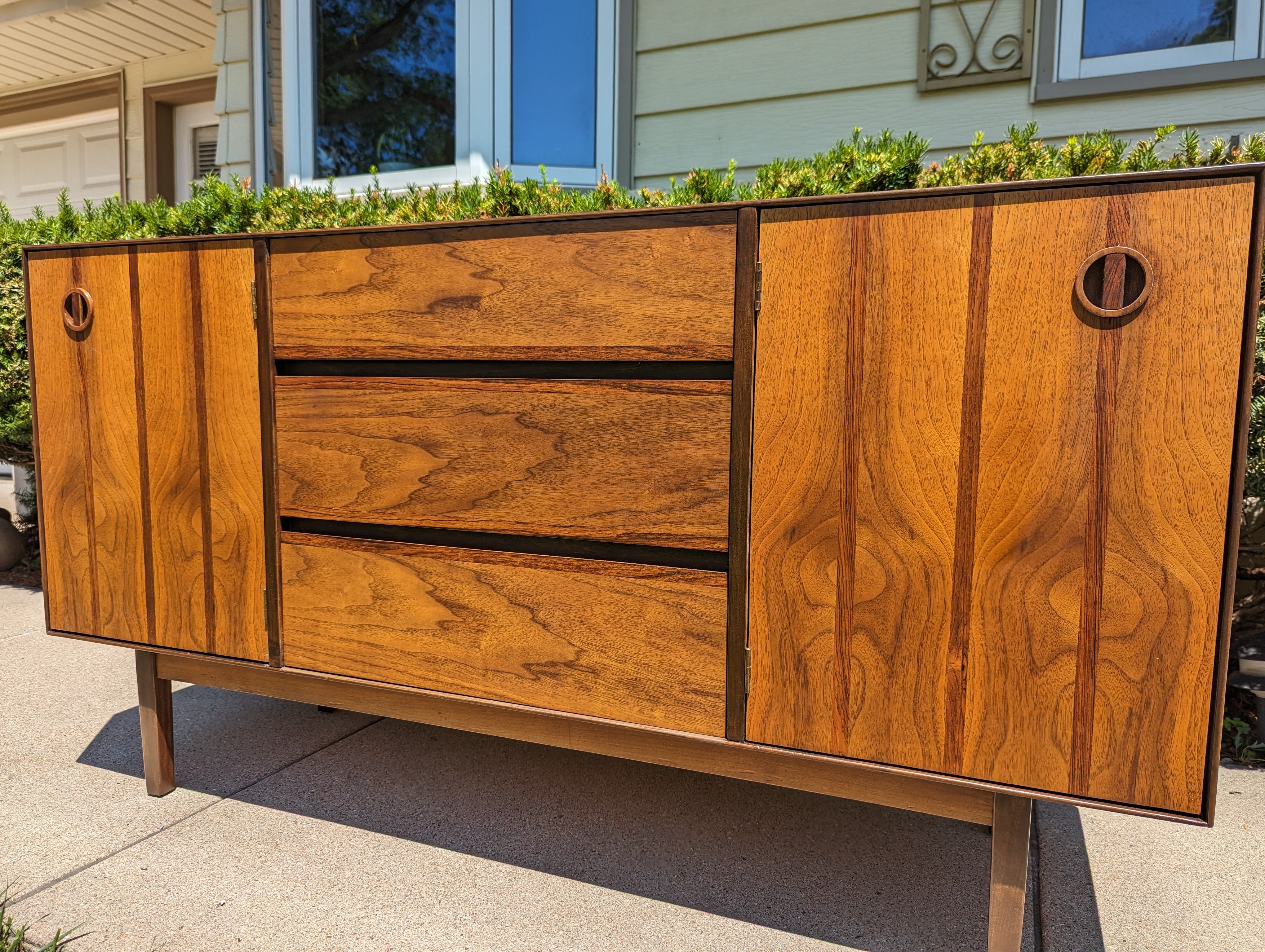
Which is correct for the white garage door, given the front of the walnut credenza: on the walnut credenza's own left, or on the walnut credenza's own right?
on the walnut credenza's own right

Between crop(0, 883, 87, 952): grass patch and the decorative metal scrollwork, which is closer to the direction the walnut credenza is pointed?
the grass patch

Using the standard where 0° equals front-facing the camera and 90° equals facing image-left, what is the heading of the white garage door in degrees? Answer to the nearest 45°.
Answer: approximately 45°

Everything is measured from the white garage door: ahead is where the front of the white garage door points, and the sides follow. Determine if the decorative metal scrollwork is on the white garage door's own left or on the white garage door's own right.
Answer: on the white garage door's own left

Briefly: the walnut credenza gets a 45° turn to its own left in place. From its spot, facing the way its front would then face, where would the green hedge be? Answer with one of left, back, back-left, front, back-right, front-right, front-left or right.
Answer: back

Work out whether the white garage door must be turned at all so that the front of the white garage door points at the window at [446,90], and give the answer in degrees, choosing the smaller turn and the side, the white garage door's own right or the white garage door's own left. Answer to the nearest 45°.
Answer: approximately 45° to the white garage door's own left

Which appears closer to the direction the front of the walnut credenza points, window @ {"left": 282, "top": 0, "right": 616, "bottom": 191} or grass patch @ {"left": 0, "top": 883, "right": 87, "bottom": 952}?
the grass patch

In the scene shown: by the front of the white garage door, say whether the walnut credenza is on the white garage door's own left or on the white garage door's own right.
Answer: on the white garage door's own left

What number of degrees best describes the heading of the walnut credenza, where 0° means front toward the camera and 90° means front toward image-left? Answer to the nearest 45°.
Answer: approximately 45°

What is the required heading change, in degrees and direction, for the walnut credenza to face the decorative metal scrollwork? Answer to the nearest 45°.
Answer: approximately 180°

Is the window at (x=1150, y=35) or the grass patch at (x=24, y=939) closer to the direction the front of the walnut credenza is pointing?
the grass patch

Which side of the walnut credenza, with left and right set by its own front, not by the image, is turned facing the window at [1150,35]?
back
